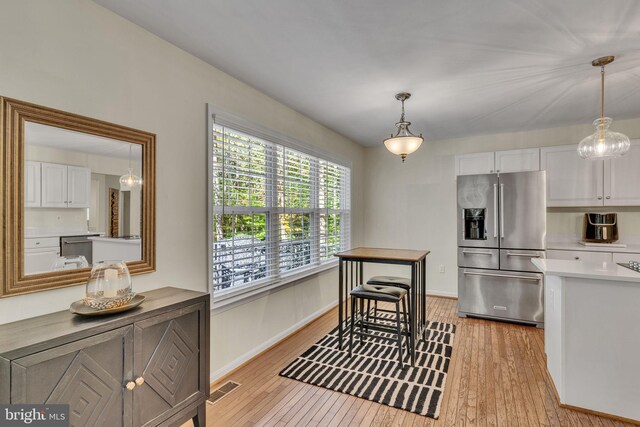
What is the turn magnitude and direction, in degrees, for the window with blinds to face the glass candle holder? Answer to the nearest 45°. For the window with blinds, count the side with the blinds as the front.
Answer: approximately 90° to its right

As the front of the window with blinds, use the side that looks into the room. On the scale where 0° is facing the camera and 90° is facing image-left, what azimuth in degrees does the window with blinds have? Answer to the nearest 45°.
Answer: approximately 315°

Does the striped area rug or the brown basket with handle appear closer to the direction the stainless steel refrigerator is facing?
the striped area rug

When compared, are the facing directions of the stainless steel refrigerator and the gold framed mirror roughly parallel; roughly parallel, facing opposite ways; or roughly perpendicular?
roughly perpendicular

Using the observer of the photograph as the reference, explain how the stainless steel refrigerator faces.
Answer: facing the viewer

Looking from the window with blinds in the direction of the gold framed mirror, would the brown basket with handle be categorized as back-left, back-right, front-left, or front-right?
back-left

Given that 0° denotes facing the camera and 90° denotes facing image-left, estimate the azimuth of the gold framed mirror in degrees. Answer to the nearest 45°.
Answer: approximately 315°

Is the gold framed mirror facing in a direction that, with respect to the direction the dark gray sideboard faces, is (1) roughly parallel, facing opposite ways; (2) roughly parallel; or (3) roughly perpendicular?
roughly parallel

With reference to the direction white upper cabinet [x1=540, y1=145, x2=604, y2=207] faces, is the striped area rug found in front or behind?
in front

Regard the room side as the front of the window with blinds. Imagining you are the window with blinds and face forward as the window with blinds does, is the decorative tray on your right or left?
on your right

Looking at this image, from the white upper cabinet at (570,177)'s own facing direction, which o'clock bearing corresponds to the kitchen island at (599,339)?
The kitchen island is roughly at 12 o'clock from the white upper cabinet.

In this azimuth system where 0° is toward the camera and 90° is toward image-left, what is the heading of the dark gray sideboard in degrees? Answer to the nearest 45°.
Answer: approximately 315°

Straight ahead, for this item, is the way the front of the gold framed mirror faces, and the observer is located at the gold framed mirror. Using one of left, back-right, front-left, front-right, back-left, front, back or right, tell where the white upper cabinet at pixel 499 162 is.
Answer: front-left

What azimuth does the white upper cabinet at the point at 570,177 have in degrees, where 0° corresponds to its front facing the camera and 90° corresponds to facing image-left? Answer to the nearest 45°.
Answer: approximately 0°
